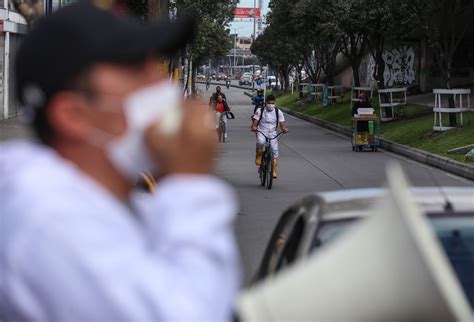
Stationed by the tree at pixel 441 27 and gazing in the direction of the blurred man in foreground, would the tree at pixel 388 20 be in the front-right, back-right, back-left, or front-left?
back-right

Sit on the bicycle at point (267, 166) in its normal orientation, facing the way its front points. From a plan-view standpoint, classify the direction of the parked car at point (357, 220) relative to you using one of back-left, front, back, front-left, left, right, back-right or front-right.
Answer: front

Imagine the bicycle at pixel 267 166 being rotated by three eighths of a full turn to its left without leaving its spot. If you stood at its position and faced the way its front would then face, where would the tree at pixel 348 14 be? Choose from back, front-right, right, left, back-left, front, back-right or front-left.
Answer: front-left

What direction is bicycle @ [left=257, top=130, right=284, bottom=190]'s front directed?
toward the camera

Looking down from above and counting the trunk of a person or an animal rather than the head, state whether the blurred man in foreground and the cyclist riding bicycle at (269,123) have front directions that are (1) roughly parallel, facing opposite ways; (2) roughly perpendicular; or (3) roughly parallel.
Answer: roughly perpendicular

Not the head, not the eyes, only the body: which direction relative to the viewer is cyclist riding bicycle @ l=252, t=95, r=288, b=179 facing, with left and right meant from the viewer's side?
facing the viewer

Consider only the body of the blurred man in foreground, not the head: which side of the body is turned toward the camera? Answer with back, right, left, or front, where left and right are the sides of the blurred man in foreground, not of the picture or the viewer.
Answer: right

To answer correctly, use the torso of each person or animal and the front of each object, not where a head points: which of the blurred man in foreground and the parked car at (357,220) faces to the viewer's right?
the blurred man in foreground

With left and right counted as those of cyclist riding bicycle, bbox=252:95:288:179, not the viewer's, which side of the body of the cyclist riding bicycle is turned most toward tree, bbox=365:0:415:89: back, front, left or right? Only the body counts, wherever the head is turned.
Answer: back

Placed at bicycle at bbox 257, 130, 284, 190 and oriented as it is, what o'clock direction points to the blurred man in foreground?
The blurred man in foreground is roughly at 12 o'clock from the bicycle.

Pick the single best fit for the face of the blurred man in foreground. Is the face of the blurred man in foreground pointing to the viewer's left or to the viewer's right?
to the viewer's right

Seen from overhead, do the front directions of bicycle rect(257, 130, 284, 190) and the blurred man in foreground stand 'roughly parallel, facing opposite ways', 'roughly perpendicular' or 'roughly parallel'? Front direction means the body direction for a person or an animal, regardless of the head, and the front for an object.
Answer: roughly perpendicular
